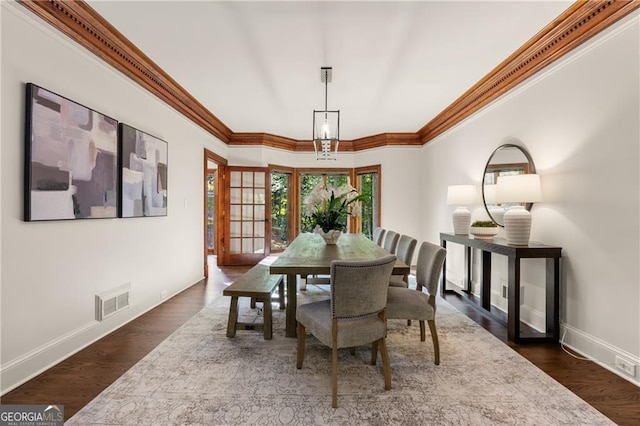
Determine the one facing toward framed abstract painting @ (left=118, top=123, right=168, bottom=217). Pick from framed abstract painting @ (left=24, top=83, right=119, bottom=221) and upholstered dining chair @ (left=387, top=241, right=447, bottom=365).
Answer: the upholstered dining chair

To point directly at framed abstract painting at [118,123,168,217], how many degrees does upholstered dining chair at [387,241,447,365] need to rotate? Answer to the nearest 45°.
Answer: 0° — it already faces it

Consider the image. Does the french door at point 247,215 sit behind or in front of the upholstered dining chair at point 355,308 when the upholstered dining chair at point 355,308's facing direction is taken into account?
in front

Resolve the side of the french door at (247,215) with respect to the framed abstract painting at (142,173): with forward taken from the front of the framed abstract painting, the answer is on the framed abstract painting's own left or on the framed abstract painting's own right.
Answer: on the framed abstract painting's own left

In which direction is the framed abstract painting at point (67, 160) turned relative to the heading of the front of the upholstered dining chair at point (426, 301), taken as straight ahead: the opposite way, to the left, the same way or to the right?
the opposite way

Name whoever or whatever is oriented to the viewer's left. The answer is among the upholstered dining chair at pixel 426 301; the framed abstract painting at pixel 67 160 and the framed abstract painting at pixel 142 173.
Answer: the upholstered dining chair

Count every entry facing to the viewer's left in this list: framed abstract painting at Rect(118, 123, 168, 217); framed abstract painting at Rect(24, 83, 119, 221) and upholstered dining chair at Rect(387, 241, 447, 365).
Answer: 1

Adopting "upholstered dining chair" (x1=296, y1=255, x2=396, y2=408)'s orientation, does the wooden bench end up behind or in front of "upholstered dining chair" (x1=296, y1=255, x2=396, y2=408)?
in front

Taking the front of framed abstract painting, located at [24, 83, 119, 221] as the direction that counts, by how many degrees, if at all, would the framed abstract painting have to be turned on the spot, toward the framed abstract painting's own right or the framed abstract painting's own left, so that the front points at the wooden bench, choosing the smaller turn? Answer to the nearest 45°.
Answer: approximately 45° to the framed abstract painting's own left

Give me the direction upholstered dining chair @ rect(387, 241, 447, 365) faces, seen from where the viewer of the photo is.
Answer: facing to the left of the viewer

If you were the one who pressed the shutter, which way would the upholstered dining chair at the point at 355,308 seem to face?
facing away from the viewer and to the left of the viewer

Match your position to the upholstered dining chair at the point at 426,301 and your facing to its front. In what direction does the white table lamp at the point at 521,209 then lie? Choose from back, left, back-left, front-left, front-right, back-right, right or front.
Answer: back-right
